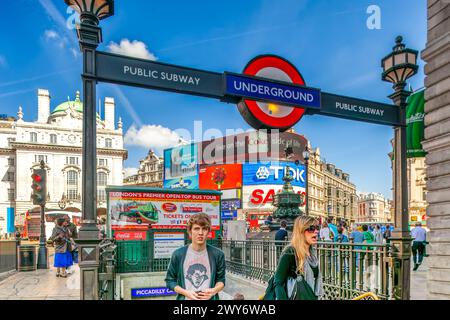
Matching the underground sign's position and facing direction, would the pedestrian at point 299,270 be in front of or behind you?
in front

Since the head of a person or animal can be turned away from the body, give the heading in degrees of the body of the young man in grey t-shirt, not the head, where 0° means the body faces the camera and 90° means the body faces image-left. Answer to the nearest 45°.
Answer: approximately 0°

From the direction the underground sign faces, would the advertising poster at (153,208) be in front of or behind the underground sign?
behind

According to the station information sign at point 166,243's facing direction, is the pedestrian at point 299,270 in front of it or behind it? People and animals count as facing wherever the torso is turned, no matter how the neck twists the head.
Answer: in front

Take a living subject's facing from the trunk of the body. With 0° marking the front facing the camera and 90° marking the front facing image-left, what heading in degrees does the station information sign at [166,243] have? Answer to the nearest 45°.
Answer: approximately 0°
